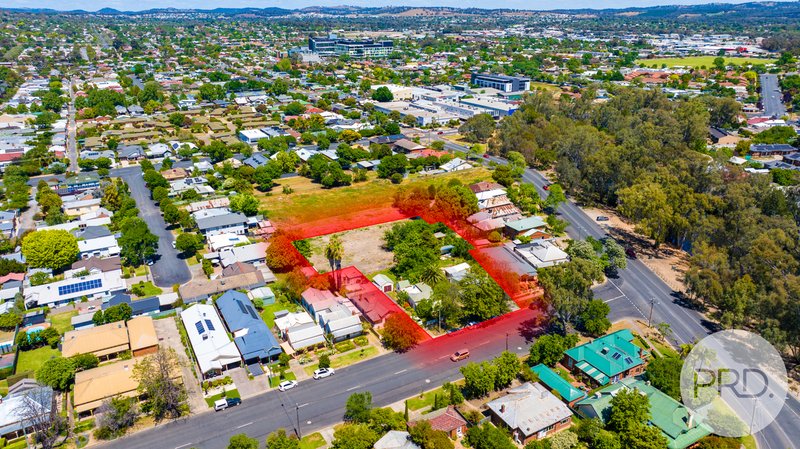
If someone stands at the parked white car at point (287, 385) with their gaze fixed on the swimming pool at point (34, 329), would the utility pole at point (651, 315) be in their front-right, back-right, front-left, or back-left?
back-right

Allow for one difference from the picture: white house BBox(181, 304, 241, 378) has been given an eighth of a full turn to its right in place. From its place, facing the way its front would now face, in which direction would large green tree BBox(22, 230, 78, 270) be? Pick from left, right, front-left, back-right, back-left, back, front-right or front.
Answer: back-right

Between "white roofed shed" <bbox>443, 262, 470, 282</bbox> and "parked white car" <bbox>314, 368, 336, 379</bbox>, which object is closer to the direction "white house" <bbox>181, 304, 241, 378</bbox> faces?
the parked white car

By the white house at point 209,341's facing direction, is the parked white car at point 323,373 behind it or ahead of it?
ahead

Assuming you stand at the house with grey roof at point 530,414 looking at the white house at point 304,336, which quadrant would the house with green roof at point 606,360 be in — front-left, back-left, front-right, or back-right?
back-right

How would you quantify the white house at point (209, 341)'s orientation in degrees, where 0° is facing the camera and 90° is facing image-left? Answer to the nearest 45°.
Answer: approximately 315°

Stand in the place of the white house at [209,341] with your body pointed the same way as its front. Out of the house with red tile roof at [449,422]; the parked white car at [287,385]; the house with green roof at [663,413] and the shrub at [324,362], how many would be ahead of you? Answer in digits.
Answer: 4

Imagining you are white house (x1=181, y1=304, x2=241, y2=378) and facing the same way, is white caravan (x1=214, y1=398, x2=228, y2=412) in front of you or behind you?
in front

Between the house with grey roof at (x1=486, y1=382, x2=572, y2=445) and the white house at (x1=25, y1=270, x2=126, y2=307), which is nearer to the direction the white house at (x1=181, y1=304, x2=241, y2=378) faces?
the house with grey roof

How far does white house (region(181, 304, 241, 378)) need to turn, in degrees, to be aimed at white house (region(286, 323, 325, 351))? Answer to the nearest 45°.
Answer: approximately 45° to its left

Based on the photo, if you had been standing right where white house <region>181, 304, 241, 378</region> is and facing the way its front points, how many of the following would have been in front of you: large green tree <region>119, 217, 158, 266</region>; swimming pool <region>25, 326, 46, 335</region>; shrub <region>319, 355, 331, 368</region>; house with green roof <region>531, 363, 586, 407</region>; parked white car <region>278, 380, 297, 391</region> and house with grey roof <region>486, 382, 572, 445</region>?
4

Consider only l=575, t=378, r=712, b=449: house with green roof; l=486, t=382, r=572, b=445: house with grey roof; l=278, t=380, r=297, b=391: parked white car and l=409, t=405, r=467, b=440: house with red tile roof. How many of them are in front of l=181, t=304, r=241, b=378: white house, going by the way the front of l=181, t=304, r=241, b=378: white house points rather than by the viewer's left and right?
4

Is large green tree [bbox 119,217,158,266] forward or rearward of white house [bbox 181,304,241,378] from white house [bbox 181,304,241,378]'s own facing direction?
rearward
